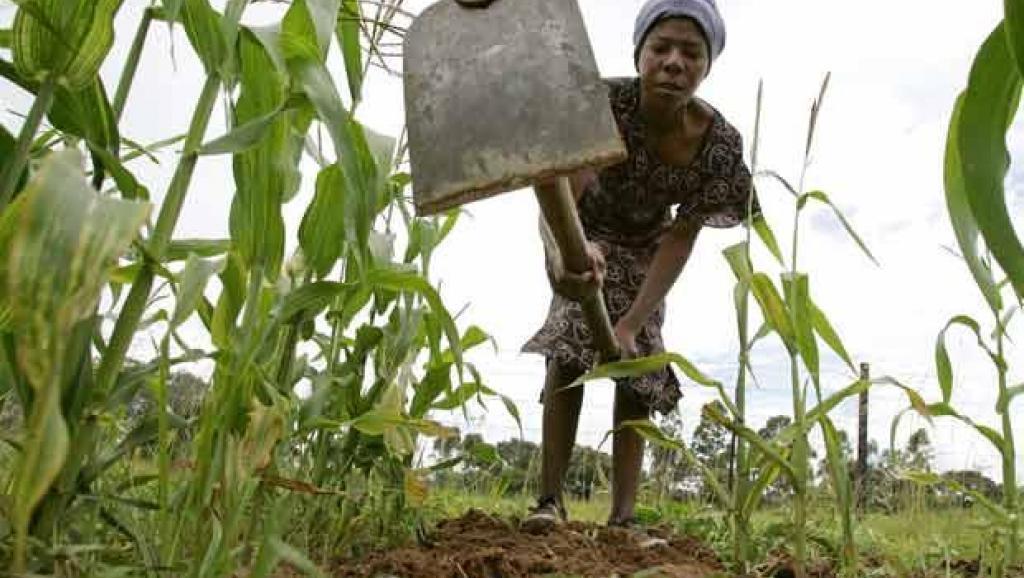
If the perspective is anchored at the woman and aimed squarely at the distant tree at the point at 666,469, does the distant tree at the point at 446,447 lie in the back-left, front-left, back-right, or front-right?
front-left

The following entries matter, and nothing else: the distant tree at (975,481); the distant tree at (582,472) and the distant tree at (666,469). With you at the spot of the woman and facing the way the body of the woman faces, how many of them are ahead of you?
0

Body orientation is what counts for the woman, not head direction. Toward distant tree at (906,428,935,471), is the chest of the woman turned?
no

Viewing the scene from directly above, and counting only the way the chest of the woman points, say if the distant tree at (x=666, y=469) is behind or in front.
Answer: behind

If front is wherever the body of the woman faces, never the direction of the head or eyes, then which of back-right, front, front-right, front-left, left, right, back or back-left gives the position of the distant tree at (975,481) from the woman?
back-left

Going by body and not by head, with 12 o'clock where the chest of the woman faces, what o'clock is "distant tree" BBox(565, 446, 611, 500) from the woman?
The distant tree is roughly at 6 o'clock from the woman.

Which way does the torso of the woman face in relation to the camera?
toward the camera

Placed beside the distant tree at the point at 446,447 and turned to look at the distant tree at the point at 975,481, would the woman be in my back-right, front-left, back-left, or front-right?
front-right

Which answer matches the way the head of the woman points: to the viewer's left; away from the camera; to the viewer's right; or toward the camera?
toward the camera
